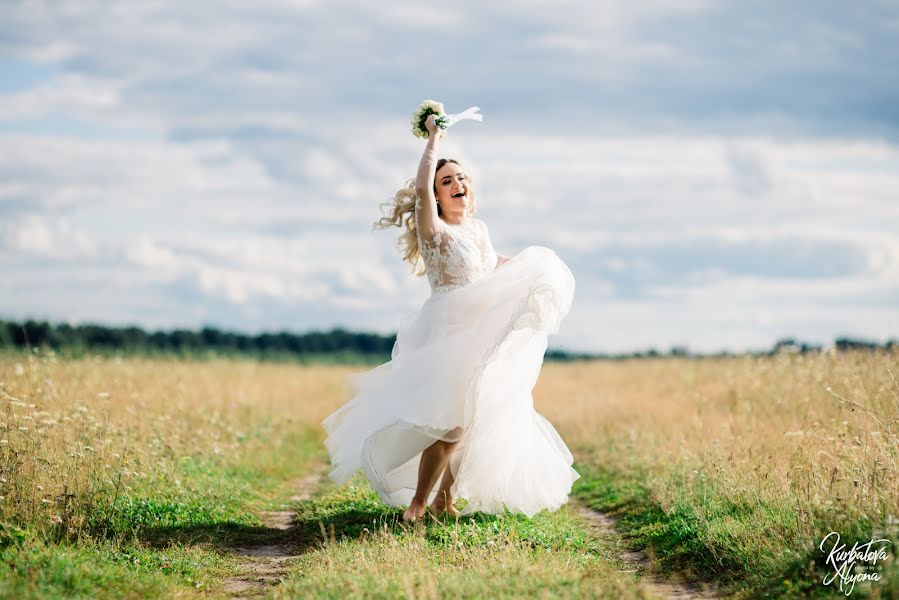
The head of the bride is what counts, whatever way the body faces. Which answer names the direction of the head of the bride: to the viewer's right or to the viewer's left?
to the viewer's right

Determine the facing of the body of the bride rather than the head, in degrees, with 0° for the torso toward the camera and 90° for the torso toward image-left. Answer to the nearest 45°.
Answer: approximately 315°
